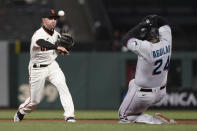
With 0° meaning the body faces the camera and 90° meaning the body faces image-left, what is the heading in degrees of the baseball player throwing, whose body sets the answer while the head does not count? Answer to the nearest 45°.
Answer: approximately 315°
